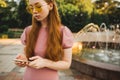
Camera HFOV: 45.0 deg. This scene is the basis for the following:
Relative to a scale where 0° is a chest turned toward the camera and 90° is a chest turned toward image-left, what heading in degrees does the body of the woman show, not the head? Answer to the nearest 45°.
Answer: approximately 45°

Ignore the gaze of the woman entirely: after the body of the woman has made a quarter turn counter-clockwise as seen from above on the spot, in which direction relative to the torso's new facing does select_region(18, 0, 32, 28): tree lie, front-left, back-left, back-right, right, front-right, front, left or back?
back-left
